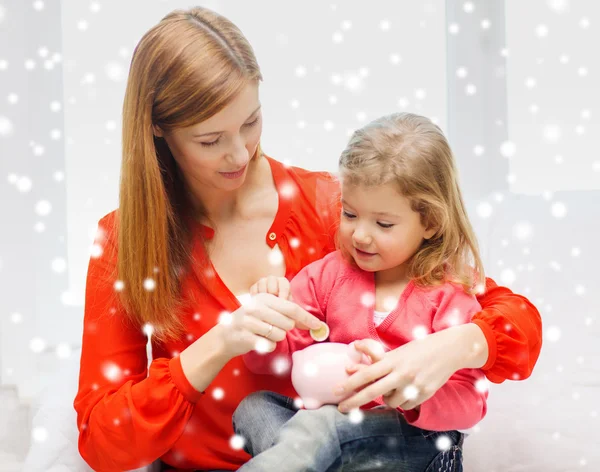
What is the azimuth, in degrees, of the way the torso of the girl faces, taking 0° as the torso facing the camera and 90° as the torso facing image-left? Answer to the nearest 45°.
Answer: approximately 45°

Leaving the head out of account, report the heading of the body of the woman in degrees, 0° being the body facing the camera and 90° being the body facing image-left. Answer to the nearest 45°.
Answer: approximately 315°

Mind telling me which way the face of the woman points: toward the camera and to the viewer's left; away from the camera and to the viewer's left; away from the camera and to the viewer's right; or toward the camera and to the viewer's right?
toward the camera and to the viewer's right

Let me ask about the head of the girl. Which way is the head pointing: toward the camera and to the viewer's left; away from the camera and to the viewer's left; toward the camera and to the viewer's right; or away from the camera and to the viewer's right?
toward the camera and to the viewer's left
